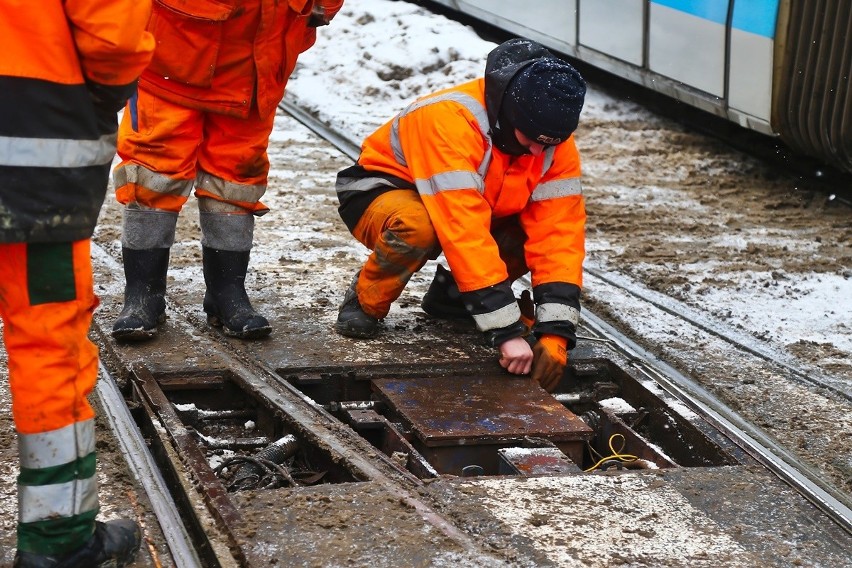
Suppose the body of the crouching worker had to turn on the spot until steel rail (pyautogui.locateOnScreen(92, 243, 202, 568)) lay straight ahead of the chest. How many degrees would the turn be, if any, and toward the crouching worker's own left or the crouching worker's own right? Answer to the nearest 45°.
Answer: approximately 90° to the crouching worker's own right

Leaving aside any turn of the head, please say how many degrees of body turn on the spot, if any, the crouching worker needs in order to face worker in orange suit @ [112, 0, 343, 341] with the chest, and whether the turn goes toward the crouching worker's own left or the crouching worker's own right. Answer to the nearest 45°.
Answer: approximately 135° to the crouching worker's own right

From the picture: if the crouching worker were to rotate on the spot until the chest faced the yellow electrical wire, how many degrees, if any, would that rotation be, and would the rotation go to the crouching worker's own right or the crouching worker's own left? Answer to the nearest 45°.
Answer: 0° — they already face it

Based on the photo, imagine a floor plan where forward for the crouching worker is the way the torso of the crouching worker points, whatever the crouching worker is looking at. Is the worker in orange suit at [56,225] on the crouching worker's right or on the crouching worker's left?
on the crouching worker's right

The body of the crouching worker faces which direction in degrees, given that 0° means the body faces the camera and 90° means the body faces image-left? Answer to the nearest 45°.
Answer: approximately 315°

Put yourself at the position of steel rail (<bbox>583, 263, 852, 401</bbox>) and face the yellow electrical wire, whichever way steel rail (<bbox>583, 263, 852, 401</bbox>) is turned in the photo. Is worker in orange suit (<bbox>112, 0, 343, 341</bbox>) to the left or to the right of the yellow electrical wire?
right

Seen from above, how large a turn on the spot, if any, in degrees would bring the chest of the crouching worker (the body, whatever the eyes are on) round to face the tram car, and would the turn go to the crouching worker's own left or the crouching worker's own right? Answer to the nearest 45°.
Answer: approximately 90° to the crouching worker's own left
